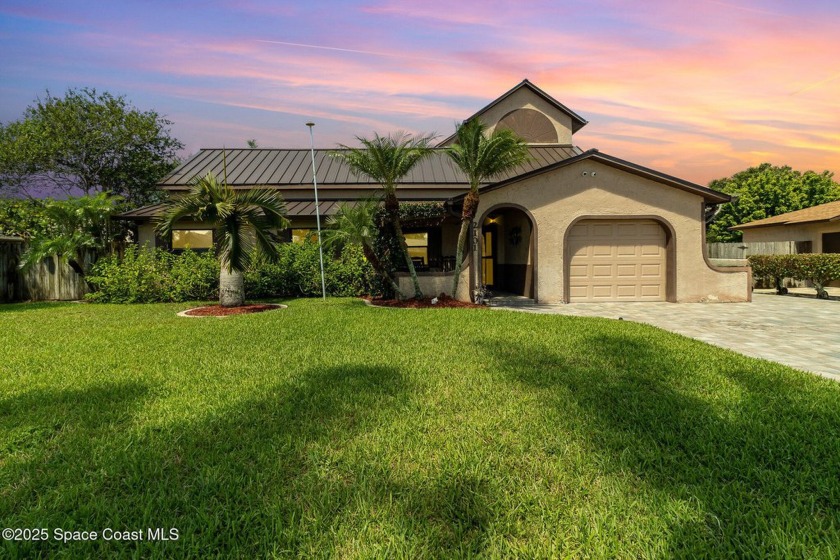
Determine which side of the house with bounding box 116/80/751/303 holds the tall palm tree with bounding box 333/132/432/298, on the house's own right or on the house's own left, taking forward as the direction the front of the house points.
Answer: on the house's own right

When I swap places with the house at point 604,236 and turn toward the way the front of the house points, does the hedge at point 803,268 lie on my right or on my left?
on my left

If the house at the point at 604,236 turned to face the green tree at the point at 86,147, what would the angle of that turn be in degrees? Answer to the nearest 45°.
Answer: approximately 135° to its right

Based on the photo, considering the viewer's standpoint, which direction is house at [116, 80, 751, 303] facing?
facing the viewer

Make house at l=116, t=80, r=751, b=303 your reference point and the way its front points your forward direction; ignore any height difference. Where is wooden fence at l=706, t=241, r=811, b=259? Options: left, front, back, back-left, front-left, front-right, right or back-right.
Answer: back-left

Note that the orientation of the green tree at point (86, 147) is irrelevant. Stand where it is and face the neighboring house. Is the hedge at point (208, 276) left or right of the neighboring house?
right

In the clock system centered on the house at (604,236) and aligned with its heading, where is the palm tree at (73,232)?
The palm tree is roughly at 3 o'clock from the house.

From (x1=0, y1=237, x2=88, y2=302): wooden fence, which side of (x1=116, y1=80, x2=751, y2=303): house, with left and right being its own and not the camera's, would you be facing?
right

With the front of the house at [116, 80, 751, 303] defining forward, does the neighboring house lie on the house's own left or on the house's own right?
on the house's own left

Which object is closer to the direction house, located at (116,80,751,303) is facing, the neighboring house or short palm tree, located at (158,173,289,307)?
the short palm tree

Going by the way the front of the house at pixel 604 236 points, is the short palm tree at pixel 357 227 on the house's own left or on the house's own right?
on the house's own right

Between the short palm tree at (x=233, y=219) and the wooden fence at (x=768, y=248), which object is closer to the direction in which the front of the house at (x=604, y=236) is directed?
the short palm tree

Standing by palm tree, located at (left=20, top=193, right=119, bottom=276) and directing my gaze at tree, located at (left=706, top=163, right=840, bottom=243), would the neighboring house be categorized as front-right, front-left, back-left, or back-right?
front-right

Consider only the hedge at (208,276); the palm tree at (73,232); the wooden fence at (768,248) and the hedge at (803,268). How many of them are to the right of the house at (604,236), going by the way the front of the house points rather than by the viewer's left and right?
2

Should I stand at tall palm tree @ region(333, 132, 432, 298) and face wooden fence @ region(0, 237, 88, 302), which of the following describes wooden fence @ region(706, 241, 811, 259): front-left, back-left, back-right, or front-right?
back-right

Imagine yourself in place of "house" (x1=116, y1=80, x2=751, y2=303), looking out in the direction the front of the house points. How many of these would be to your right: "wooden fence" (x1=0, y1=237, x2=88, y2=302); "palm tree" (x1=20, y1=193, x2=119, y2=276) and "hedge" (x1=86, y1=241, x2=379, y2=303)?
3
